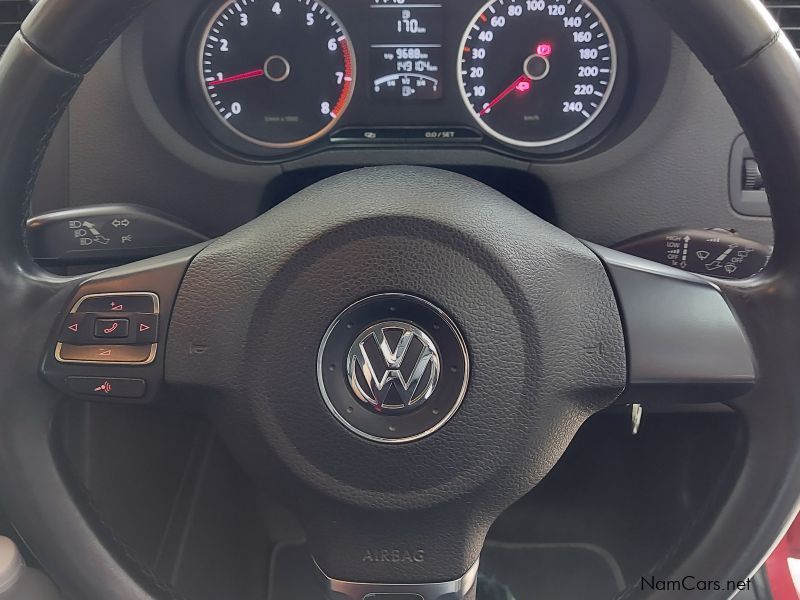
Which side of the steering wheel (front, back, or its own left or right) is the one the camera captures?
front
